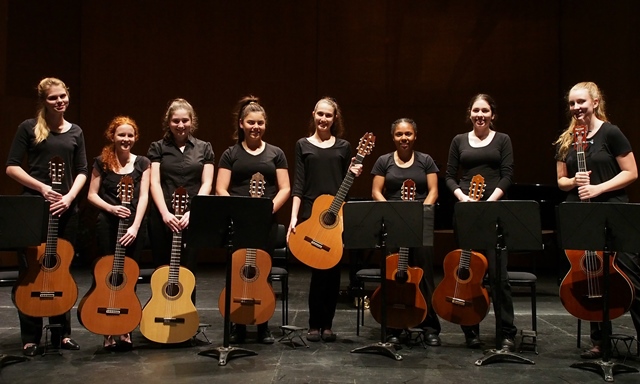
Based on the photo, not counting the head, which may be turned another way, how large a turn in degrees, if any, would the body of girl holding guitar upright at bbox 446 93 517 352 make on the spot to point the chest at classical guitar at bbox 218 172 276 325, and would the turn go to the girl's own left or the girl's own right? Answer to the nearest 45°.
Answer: approximately 90° to the girl's own right

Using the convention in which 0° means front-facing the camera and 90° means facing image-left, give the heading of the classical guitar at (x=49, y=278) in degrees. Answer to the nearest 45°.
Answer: approximately 0°

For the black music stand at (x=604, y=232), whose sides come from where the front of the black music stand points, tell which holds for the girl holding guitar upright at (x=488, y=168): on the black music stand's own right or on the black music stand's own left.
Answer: on the black music stand's own left

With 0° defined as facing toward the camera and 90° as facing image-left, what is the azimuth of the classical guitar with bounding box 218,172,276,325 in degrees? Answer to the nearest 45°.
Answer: approximately 0°

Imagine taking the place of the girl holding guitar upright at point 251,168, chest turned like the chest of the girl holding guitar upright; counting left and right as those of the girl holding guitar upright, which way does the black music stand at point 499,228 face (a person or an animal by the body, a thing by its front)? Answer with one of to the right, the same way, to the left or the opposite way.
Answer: the opposite way

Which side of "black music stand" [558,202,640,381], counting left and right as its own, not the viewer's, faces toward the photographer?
back

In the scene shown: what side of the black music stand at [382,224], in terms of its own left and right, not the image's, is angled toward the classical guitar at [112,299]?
left
